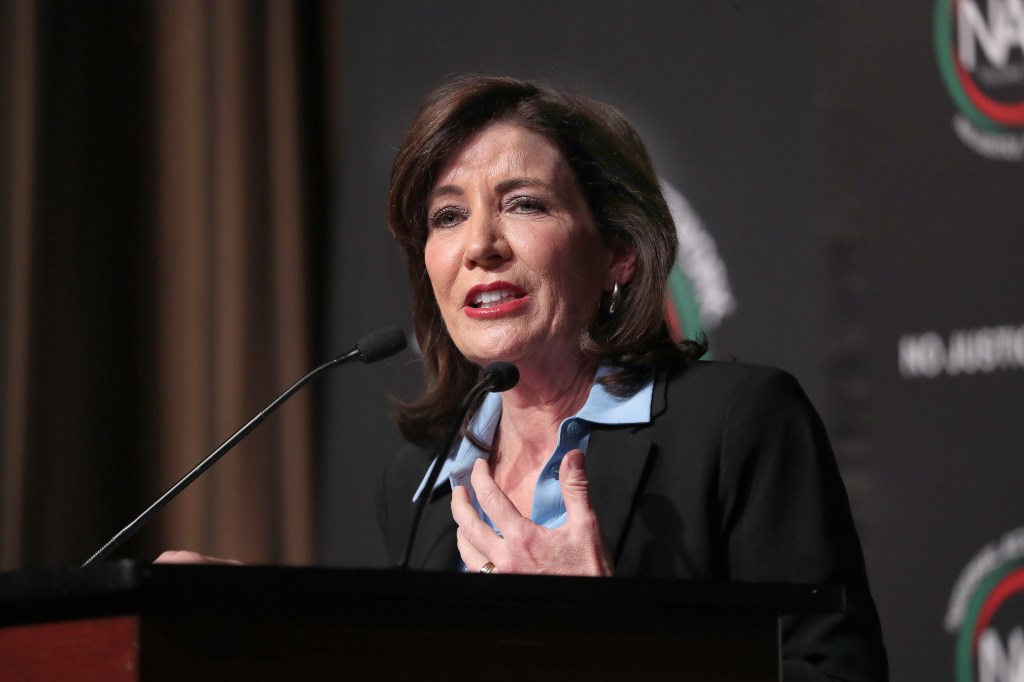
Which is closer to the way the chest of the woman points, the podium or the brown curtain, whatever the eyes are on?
the podium

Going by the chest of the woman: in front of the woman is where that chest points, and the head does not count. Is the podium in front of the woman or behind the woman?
in front

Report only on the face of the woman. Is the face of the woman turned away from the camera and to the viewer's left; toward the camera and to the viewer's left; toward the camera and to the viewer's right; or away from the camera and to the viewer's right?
toward the camera and to the viewer's left

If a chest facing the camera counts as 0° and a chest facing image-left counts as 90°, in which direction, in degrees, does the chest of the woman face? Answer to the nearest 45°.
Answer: approximately 45°

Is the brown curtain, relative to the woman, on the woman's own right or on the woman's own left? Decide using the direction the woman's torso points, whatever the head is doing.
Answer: on the woman's own right
